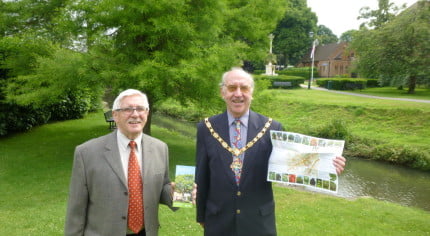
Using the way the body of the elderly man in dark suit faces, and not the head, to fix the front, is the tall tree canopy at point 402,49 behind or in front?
behind

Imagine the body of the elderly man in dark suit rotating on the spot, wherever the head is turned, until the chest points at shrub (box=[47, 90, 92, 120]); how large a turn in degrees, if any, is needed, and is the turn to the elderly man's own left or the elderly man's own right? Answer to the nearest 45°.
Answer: approximately 135° to the elderly man's own right

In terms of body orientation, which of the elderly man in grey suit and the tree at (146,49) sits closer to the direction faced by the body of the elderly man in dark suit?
the elderly man in grey suit

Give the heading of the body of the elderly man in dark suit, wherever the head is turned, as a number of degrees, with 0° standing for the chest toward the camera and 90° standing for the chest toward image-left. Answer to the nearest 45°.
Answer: approximately 0°

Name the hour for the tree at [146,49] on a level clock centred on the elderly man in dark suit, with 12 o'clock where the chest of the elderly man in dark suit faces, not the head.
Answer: The tree is roughly at 5 o'clock from the elderly man in dark suit.

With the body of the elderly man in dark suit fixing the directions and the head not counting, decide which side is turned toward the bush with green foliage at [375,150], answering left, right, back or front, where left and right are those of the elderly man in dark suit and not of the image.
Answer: back

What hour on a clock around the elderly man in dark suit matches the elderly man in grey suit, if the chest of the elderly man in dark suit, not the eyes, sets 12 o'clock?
The elderly man in grey suit is roughly at 2 o'clock from the elderly man in dark suit.

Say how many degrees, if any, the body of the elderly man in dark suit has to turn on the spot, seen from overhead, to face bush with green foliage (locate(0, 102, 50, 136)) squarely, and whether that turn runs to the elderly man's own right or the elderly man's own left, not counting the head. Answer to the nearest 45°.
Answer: approximately 135° to the elderly man's own right

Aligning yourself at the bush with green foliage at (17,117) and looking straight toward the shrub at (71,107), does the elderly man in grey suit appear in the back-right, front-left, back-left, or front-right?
back-right
